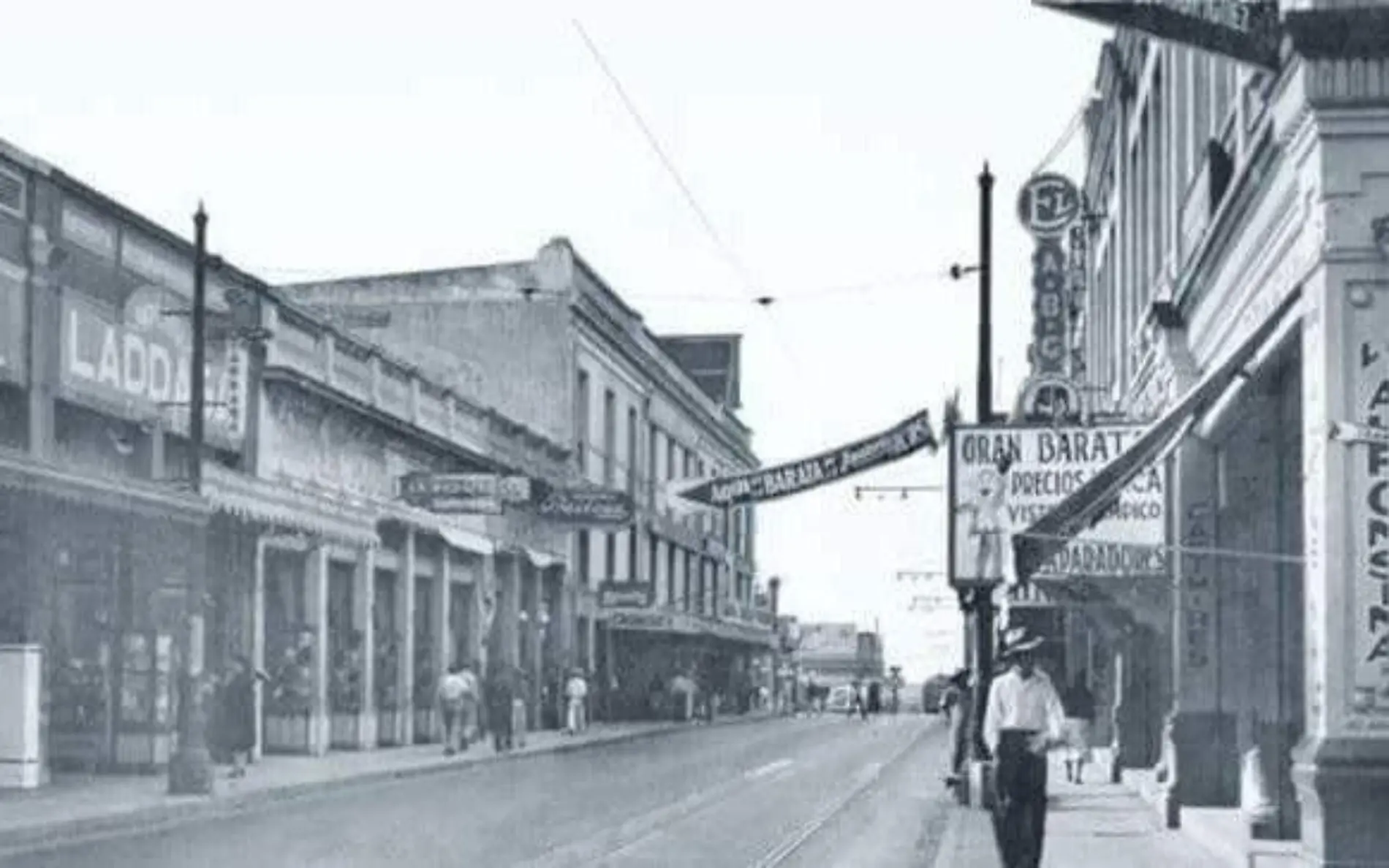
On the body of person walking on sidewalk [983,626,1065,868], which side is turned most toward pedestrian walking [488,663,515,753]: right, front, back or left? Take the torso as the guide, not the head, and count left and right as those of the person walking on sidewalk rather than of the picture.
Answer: back

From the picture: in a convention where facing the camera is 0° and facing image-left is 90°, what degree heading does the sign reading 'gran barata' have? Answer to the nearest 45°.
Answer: approximately 0°

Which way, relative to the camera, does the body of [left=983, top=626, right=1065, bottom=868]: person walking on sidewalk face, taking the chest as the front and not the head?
toward the camera

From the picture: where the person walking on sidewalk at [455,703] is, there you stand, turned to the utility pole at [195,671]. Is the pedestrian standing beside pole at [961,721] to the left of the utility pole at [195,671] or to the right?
left

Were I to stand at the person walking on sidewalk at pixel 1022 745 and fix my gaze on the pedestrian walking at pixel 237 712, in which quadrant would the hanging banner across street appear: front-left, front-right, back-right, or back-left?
front-right

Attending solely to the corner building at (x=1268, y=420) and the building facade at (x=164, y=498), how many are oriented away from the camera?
0

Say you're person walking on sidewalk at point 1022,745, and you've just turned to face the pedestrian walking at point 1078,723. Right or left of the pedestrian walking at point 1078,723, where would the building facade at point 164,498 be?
left

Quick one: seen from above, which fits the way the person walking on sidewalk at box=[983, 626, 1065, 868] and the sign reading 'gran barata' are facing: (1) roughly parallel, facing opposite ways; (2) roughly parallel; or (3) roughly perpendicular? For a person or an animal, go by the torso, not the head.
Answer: roughly parallel

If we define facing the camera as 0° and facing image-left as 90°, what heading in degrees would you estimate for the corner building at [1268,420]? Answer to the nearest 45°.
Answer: approximately 45°

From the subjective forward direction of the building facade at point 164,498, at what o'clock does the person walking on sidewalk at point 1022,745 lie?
The person walking on sidewalk is roughly at 1 o'clock from the building facade.
